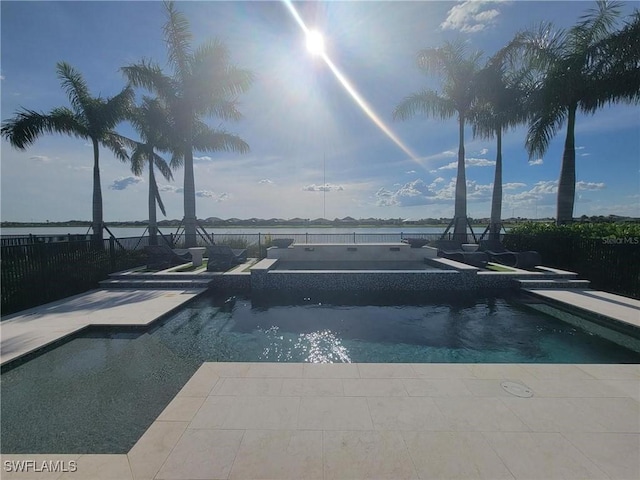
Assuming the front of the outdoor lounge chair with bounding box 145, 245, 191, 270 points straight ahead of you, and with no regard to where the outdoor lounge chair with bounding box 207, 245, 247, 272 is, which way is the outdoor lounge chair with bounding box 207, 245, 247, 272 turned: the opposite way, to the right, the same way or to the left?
the same way

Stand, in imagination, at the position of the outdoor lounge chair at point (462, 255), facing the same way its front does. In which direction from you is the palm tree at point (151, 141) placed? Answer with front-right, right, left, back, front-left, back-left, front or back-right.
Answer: back-right

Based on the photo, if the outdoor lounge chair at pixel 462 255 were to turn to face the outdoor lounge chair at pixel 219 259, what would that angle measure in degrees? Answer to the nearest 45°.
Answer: approximately 90° to its right

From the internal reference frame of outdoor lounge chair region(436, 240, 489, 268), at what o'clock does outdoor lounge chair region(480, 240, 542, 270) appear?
outdoor lounge chair region(480, 240, 542, 270) is roughly at 10 o'clock from outdoor lounge chair region(436, 240, 489, 268).

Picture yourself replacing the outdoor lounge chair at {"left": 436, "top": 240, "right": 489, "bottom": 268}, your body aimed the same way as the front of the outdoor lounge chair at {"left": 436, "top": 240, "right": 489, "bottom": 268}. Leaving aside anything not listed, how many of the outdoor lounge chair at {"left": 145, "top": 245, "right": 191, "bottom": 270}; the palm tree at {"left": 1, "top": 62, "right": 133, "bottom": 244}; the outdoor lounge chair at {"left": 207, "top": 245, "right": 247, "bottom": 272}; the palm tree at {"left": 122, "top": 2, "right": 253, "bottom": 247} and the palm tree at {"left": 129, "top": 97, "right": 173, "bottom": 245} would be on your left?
0

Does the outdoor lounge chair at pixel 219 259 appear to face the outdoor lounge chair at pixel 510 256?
no

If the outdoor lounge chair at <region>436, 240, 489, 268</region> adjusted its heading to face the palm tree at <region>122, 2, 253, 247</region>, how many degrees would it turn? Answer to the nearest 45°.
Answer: approximately 135° to its right

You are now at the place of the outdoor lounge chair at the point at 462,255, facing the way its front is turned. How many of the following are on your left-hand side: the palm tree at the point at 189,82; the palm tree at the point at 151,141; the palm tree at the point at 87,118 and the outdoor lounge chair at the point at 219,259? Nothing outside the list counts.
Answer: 0

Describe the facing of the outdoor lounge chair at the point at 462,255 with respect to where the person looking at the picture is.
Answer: facing the viewer and to the right of the viewer

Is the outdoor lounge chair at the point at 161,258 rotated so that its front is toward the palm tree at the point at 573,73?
no

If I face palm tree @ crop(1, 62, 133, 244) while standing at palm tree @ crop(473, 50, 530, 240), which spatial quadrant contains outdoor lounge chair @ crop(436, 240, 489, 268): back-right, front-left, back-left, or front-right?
front-left
